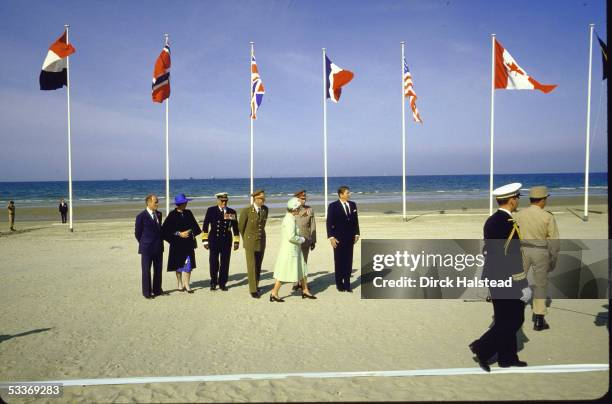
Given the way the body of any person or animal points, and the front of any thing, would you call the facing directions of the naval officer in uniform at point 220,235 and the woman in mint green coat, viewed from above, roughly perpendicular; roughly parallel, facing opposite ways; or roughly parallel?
roughly perpendicular

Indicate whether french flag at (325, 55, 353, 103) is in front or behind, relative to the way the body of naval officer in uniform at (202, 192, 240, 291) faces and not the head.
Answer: behind

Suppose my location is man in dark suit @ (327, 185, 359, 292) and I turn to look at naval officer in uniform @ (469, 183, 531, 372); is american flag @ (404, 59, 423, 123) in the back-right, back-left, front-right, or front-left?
back-left

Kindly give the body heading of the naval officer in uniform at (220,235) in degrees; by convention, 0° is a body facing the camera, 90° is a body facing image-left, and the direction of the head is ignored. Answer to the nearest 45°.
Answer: approximately 0°

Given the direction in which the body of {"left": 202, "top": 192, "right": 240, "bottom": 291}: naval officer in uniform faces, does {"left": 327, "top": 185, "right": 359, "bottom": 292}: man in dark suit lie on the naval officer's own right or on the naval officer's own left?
on the naval officer's own left

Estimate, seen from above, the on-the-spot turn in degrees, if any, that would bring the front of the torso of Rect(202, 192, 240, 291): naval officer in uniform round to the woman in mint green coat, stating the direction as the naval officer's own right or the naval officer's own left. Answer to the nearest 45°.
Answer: approximately 45° to the naval officer's own left

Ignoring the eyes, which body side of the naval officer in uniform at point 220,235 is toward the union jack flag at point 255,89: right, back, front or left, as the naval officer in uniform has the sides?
back

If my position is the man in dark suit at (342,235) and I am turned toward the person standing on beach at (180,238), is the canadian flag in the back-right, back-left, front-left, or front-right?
back-right
